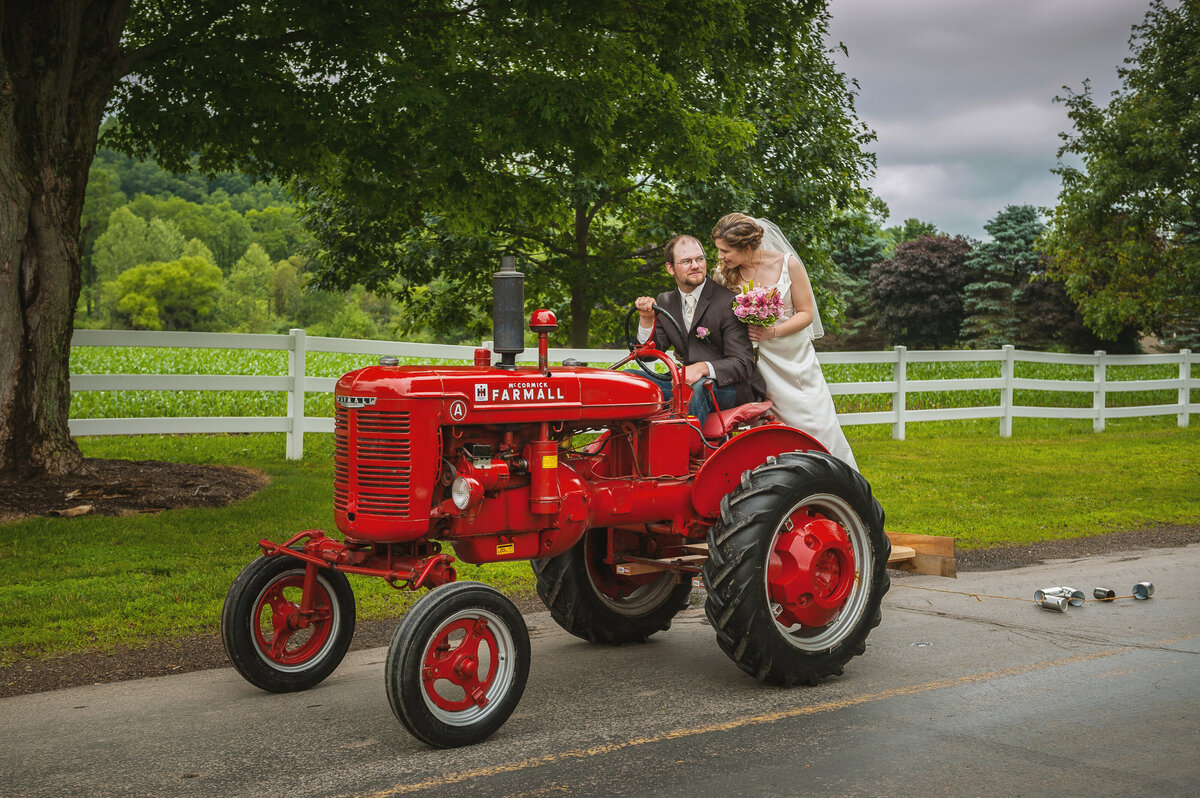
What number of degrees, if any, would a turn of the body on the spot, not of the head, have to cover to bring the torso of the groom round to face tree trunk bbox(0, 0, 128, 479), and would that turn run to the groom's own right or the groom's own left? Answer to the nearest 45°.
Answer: approximately 90° to the groom's own right

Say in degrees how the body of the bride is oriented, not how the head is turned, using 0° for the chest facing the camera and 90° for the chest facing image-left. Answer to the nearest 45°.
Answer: approximately 45°

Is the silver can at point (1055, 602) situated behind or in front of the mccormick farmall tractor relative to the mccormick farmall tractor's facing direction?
behind

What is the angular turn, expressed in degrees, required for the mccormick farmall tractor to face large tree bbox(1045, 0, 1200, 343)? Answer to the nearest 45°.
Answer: approximately 180°

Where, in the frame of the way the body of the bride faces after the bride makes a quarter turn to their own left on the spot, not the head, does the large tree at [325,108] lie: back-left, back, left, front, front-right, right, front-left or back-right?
back

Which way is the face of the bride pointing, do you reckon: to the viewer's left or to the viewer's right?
to the viewer's left

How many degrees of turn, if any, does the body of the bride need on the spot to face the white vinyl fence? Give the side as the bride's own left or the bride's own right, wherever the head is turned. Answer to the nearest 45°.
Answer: approximately 90° to the bride's own right

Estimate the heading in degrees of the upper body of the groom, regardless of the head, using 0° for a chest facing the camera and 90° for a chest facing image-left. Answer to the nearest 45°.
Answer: approximately 45°
